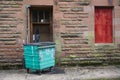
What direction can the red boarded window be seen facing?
toward the camera

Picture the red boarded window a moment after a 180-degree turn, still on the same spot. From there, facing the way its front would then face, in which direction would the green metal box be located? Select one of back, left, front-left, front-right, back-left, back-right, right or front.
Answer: back-left
